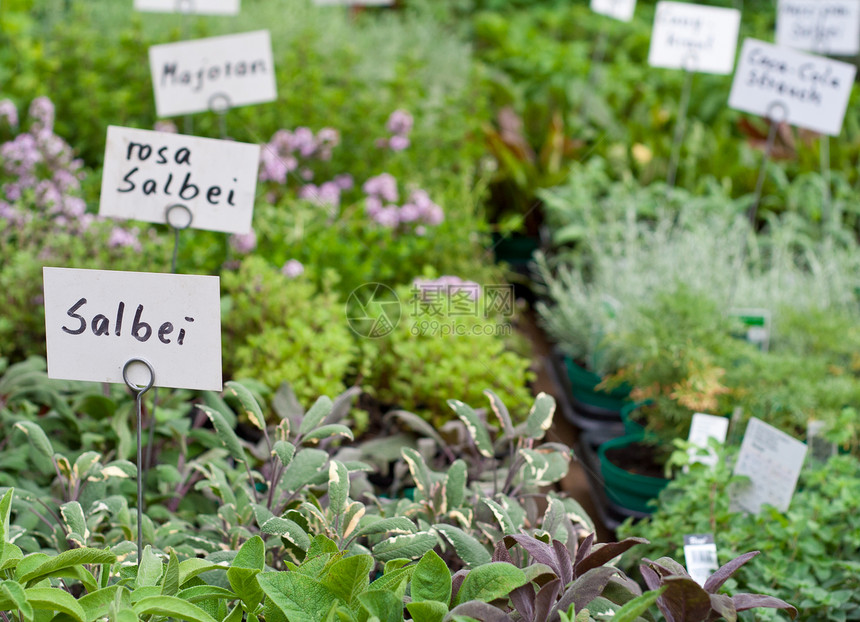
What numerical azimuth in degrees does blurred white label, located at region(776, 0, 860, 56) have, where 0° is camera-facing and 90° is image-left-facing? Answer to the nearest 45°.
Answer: approximately 0°

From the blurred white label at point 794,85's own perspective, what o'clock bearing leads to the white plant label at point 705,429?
The white plant label is roughly at 12 o'clock from the blurred white label.

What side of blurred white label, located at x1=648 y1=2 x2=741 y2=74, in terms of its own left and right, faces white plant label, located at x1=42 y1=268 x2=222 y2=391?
front

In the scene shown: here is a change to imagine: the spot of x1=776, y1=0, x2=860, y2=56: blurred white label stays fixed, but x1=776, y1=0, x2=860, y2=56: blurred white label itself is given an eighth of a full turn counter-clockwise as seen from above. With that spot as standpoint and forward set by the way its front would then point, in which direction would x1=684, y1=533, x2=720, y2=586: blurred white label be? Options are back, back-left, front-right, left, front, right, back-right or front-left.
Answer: front-right

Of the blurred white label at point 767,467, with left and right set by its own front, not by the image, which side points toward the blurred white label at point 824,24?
back

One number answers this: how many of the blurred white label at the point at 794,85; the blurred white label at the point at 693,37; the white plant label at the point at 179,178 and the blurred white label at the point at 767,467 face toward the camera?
4

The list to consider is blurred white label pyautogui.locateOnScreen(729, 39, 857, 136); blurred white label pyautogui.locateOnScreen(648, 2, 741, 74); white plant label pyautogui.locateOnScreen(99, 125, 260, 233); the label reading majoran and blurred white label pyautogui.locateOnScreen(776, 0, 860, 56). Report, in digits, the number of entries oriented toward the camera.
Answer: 5

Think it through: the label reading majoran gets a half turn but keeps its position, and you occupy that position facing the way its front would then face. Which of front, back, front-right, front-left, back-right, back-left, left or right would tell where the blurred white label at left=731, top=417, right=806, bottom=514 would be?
back-right

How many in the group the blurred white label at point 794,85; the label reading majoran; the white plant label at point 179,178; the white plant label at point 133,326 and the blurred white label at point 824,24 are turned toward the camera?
5

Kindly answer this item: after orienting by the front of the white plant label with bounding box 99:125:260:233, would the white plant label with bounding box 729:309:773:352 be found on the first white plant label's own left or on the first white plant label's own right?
on the first white plant label's own left

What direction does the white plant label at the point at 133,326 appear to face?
toward the camera

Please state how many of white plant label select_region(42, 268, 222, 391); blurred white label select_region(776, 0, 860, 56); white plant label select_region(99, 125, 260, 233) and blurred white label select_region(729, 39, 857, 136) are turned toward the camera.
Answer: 4

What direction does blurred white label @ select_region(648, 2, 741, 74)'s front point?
toward the camera
